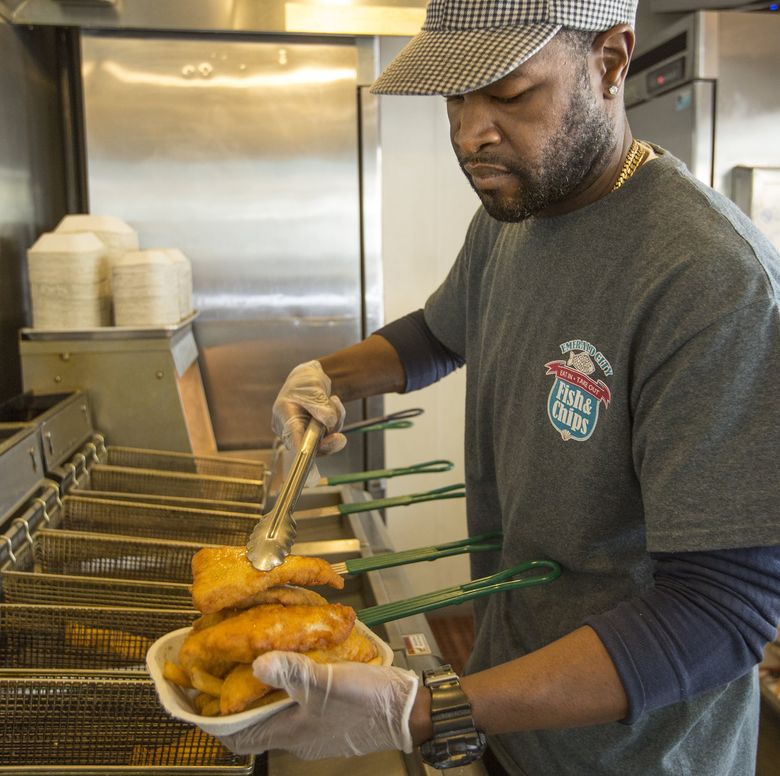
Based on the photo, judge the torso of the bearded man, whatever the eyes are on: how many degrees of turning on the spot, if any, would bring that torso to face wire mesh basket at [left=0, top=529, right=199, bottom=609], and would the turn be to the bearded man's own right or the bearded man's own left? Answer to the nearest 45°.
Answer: approximately 45° to the bearded man's own right

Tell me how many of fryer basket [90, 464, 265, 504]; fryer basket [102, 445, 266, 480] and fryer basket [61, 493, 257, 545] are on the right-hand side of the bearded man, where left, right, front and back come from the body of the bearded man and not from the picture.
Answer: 3

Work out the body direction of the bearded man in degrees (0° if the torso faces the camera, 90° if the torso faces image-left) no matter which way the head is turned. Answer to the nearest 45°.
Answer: approximately 45°

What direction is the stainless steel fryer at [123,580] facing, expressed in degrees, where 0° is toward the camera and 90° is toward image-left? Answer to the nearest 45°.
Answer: approximately 270°

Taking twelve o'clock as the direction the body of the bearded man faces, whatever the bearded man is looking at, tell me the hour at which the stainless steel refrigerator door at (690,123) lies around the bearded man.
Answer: The stainless steel refrigerator door is roughly at 5 o'clock from the bearded man.

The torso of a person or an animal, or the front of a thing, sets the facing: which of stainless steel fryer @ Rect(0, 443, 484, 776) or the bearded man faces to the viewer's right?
the stainless steel fryer

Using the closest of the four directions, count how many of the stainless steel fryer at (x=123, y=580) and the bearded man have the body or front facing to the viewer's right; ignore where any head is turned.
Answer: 1
